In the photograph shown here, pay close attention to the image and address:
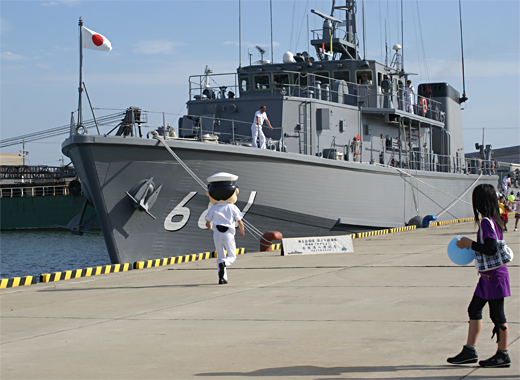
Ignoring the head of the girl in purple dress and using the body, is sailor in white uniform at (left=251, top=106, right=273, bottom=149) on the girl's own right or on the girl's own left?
on the girl's own right

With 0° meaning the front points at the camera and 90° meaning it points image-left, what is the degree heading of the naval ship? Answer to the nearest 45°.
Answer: approximately 45°

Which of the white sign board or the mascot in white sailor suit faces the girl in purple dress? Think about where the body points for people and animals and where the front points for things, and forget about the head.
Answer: the white sign board

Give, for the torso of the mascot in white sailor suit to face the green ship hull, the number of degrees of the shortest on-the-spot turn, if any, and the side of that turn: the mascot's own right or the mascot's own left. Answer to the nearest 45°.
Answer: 0° — they already face it

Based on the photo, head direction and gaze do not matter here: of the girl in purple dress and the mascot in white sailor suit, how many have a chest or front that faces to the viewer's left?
1

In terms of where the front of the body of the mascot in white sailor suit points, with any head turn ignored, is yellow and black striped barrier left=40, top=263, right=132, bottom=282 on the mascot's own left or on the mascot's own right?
on the mascot's own left

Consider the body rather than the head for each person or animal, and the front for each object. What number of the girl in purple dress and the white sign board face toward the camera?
1

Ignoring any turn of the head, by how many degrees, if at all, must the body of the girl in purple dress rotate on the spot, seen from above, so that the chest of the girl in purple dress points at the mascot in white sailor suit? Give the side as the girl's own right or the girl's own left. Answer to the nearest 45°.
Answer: approximately 45° to the girl's own right

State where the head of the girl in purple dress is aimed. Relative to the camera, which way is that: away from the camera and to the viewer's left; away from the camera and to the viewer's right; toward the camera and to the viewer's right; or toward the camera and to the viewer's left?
away from the camera and to the viewer's left

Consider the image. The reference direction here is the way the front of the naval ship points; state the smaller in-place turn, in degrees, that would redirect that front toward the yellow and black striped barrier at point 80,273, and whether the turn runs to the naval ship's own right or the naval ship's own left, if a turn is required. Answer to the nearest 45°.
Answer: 0° — it already faces it

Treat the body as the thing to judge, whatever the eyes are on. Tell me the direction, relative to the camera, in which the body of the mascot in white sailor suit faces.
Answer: away from the camera

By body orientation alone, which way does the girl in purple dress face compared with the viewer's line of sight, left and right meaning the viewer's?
facing to the left of the viewer

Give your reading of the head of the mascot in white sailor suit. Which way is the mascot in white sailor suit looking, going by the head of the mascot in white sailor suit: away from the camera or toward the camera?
away from the camera
